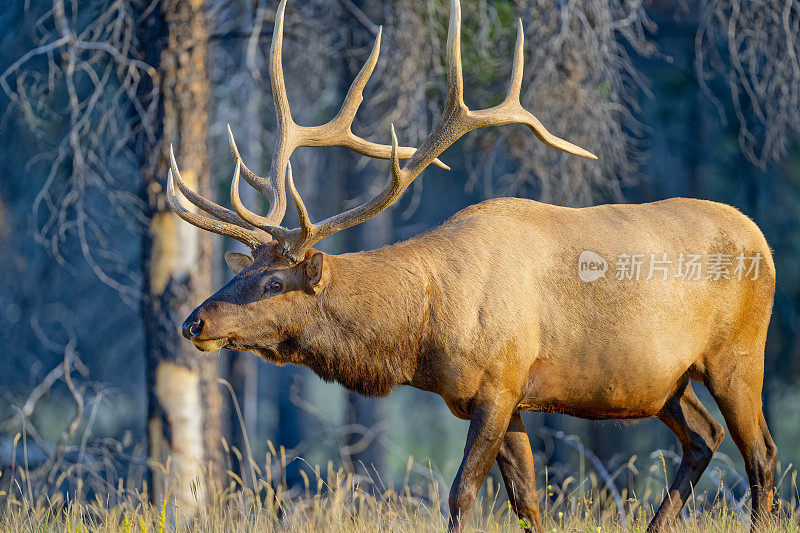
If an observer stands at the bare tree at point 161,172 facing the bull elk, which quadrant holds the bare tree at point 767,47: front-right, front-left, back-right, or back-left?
front-left

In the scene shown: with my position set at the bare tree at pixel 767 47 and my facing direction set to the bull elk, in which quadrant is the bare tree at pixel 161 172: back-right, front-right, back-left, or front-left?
front-right

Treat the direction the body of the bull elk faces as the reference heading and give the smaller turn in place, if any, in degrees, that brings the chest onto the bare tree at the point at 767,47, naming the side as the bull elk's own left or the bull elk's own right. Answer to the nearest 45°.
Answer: approximately 135° to the bull elk's own right

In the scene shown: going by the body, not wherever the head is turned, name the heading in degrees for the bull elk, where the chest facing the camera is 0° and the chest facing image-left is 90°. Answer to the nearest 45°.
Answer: approximately 90°

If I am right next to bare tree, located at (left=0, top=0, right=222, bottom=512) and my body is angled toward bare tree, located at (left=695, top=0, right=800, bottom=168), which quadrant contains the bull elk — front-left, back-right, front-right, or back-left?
front-right

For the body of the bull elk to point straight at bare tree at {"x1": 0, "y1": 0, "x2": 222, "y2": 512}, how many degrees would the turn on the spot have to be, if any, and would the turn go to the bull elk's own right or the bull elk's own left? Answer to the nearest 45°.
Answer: approximately 45° to the bull elk's own right
